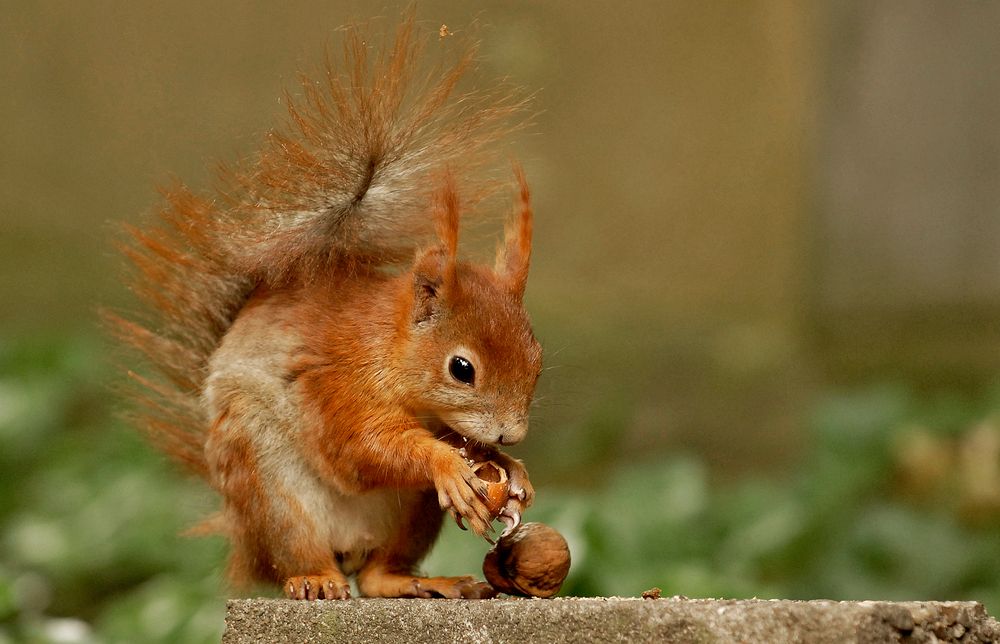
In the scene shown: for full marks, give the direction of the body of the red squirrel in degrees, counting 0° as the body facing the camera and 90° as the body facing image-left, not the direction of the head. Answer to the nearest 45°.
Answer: approximately 315°
